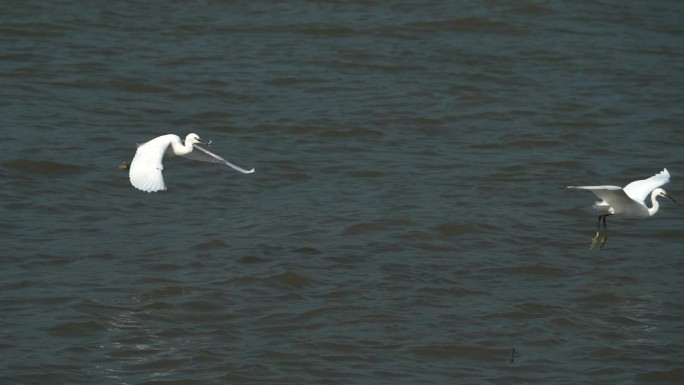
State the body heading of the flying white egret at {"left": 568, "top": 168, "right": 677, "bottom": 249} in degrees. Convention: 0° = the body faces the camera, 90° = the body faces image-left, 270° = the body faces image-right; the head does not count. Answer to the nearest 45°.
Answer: approximately 270°

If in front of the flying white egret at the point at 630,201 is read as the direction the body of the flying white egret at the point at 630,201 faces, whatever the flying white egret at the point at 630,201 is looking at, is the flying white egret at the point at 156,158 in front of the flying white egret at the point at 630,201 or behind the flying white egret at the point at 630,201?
behind
